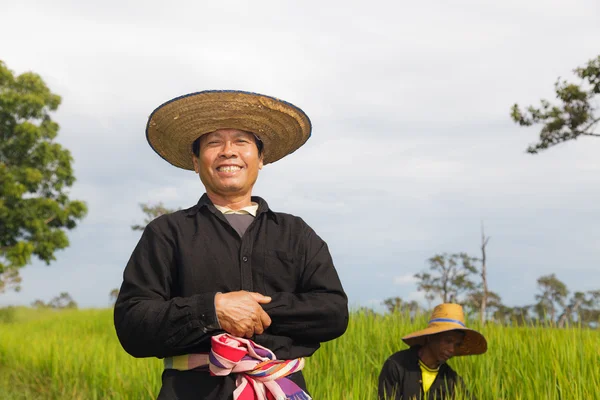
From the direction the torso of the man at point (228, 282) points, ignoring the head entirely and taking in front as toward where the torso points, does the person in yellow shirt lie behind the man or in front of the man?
behind

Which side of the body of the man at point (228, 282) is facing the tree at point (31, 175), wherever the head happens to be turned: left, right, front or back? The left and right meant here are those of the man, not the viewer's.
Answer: back

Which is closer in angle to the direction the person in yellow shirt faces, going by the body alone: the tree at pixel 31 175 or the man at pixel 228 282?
the man

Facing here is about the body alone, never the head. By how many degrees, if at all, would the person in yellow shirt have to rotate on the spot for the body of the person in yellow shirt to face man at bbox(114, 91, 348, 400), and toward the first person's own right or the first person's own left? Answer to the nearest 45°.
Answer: approximately 45° to the first person's own right

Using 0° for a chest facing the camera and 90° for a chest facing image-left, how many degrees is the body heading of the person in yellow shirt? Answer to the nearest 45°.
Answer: approximately 315°

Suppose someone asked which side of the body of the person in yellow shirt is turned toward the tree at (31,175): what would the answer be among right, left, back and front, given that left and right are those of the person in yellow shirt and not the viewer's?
back

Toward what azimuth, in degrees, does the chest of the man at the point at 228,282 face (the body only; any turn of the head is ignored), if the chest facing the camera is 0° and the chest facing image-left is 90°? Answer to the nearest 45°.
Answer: approximately 0°
